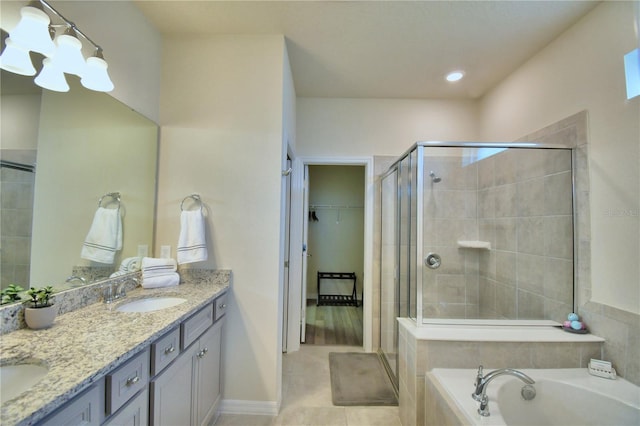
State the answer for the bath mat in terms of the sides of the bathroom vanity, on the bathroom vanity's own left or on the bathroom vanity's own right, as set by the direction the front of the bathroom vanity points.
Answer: on the bathroom vanity's own left

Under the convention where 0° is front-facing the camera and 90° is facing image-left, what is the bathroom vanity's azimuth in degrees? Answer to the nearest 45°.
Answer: approximately 315°

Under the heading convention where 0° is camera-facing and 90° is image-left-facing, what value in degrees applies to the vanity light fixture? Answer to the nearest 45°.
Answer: approximately 315°

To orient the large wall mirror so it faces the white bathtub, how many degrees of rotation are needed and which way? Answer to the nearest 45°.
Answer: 0° — it already faces it

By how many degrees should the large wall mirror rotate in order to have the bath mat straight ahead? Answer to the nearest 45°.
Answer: approximately 45° to its left

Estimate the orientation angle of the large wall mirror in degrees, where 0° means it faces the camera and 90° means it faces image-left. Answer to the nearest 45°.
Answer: approximately 315°
